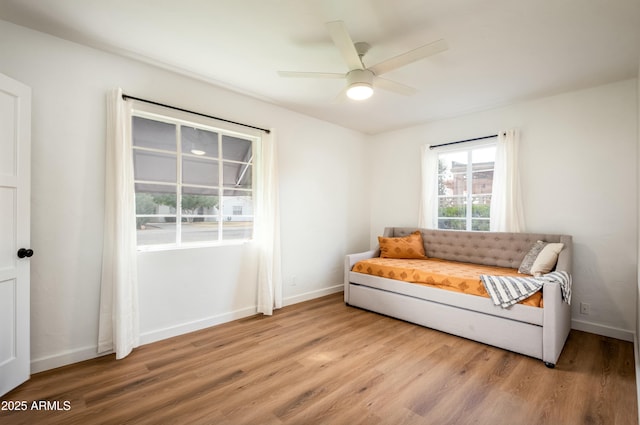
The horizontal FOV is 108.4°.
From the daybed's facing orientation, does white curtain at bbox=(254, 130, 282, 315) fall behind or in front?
in front

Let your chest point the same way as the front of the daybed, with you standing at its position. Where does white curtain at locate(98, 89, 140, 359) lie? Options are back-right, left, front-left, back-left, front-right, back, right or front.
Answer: front

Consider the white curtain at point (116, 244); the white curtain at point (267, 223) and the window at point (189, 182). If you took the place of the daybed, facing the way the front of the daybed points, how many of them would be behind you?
0

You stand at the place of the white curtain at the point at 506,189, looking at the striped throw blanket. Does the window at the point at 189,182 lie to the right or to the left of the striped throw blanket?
right

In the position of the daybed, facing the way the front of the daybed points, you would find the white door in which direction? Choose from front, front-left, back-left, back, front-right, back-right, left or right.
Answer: front

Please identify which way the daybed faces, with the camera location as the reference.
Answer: facing the viewer and to the left of the viewer
